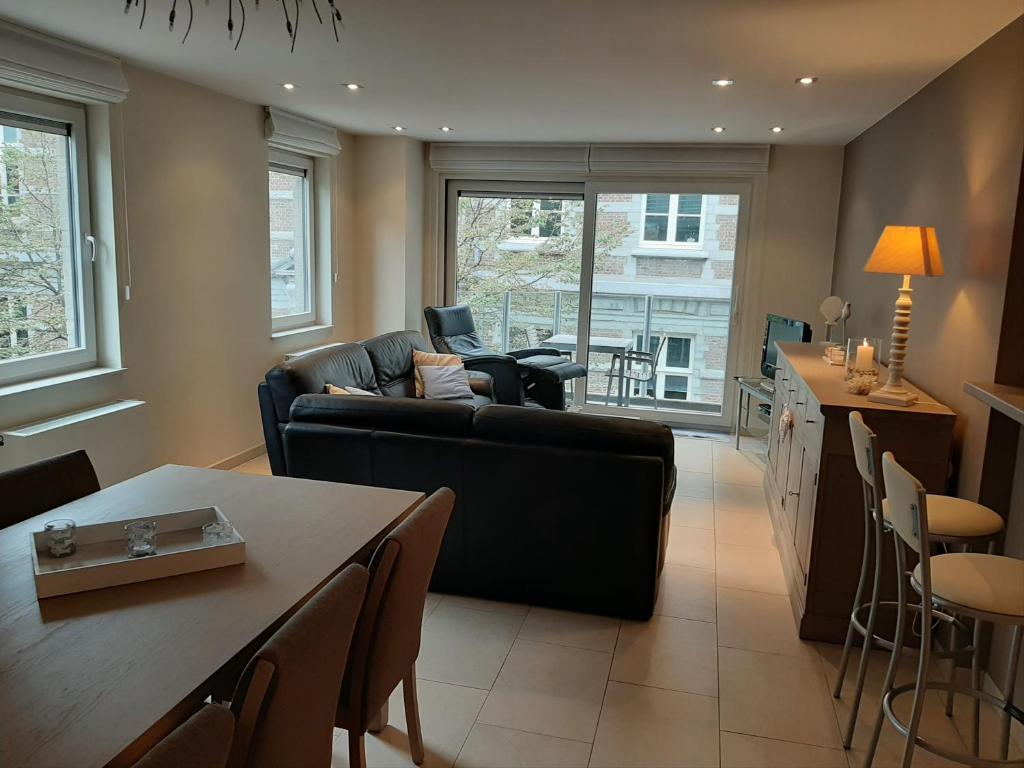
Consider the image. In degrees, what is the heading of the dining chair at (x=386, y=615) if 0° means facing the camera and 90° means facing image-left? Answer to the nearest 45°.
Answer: approximately 135°

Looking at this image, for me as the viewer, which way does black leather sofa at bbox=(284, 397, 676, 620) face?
facing away from the viewer

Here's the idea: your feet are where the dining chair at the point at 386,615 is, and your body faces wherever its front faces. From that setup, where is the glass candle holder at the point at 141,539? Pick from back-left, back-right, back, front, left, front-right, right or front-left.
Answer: front-left

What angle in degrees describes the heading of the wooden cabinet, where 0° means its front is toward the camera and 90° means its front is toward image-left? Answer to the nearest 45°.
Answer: approximately 90°

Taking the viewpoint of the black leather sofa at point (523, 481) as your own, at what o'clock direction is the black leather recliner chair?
The black leather recliner chair is roughly at 12 o'clock from the black leather sofa.

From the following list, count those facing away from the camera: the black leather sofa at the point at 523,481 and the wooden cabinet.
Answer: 1

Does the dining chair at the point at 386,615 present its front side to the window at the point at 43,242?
yes

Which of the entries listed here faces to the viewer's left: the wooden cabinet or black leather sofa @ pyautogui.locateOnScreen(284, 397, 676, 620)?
the wooden cabinet

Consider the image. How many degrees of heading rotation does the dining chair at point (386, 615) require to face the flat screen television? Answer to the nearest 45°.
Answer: approximately 90° to its right

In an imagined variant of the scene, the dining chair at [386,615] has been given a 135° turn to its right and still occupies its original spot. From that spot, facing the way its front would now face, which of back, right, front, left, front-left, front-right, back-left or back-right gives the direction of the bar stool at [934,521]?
front

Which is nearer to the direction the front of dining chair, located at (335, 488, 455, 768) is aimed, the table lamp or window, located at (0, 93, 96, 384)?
the window
